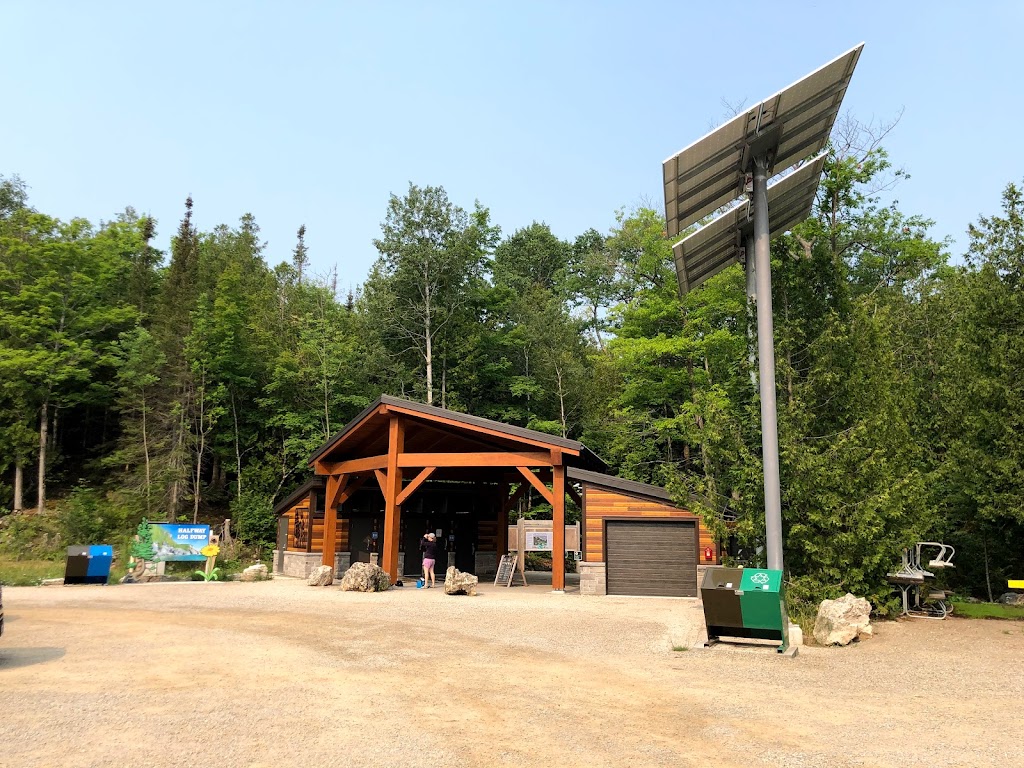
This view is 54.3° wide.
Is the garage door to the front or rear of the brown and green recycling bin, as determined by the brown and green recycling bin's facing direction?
to the rear

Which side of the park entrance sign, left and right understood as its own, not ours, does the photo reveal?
front

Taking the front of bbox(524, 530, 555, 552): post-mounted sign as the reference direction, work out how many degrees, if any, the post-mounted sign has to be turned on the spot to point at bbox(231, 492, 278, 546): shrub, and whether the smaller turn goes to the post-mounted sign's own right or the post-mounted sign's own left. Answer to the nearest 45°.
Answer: approximately 135° to the post-mounted sign's own right

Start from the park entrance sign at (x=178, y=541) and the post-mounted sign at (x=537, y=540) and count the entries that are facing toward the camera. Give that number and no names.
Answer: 2

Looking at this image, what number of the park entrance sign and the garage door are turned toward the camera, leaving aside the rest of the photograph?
2

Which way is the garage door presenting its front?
toward the camera

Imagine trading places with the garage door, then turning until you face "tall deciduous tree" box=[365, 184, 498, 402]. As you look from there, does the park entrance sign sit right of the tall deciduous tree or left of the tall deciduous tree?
left

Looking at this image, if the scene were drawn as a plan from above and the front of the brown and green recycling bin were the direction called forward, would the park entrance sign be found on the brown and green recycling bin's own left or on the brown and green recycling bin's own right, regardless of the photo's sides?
on the brown and green recycling bin's own right

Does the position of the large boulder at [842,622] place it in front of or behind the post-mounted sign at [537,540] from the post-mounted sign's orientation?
in front
